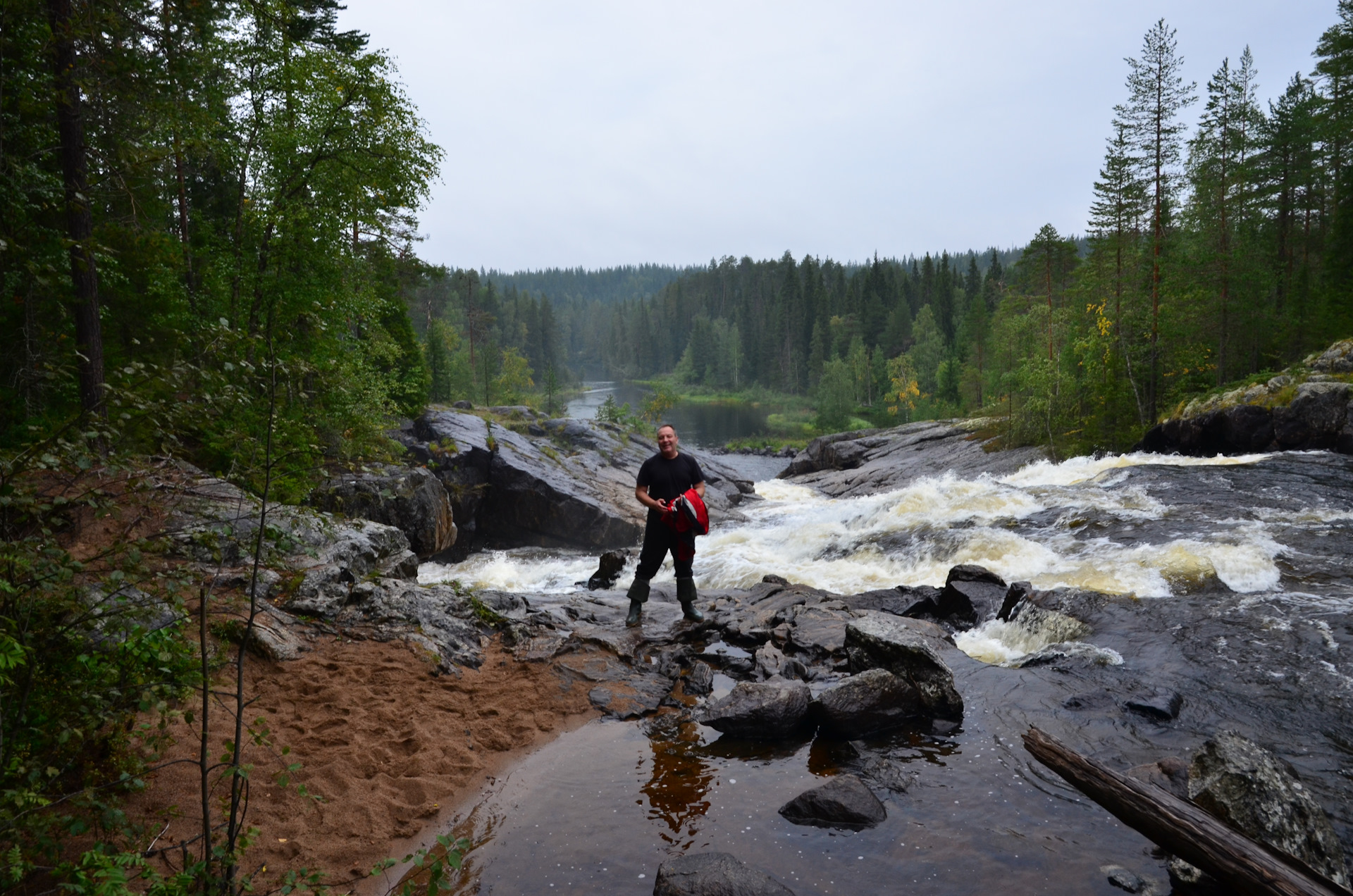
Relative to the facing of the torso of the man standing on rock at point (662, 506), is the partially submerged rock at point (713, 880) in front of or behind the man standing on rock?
in front

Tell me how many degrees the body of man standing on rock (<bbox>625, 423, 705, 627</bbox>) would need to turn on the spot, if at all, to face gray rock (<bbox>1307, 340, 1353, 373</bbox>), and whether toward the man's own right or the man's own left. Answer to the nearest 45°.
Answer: approximately 135° to the man's own left

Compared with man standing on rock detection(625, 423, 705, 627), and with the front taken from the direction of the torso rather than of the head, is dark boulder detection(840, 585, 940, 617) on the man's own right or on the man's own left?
on the man's own left

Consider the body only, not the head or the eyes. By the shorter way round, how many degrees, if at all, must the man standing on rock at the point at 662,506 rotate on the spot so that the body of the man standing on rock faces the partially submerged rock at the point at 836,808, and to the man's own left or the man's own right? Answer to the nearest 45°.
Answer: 0° — they already face it

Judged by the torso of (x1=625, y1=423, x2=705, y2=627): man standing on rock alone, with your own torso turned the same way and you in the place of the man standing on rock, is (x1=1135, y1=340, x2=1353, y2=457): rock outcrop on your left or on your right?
on your left

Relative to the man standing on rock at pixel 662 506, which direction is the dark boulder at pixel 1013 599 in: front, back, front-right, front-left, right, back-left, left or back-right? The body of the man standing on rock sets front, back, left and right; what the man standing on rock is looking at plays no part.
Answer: left

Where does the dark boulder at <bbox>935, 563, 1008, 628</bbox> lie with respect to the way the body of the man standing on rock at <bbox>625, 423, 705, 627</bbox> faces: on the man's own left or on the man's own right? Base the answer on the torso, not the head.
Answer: on the man's own left

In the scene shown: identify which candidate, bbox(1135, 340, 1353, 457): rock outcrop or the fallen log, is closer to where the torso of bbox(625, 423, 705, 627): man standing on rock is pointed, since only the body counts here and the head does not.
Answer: the fallen log

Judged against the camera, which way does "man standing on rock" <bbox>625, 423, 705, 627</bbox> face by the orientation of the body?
toward the camera
